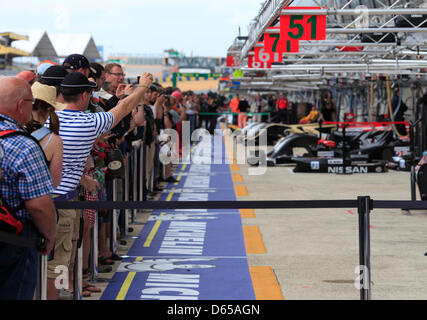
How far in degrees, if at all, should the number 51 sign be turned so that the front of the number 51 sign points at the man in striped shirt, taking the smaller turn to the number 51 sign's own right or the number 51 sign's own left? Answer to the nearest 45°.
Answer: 0° — it already faces them

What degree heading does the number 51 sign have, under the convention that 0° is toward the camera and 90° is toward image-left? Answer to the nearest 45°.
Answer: approximately 0°

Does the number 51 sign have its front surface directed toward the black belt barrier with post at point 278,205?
yes
